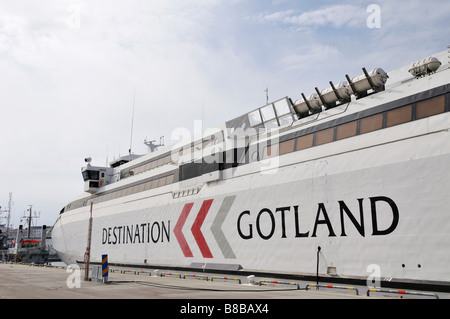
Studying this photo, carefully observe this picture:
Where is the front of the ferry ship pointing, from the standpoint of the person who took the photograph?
facing away from the viewer and to the left of the viewer
